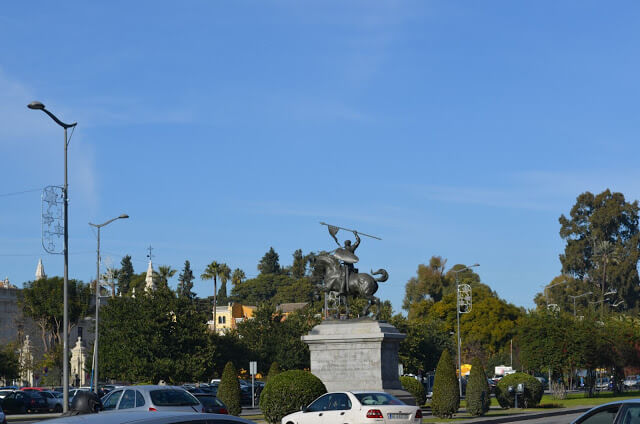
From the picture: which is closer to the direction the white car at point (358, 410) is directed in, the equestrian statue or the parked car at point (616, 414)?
the equestrian statue

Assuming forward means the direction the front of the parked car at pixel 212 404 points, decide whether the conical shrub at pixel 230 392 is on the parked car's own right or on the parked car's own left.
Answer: on the parked car's own right

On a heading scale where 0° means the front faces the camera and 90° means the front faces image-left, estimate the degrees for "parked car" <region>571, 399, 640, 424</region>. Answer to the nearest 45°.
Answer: approximately 90°

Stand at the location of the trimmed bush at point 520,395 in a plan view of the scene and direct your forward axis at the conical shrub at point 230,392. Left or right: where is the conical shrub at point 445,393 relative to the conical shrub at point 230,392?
left

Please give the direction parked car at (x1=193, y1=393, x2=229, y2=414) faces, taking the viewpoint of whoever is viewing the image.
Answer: facing away from the viewer and to the left of the viewer

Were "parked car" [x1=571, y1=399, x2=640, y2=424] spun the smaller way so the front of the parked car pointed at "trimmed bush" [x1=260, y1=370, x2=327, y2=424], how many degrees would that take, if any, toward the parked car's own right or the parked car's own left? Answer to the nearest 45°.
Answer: approximately 45° to the parked car's own right

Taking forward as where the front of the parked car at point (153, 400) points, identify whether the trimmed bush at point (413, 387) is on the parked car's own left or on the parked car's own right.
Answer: on the parked car's own right

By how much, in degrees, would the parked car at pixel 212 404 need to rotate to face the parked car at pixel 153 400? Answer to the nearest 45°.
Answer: approximately 135° to its left

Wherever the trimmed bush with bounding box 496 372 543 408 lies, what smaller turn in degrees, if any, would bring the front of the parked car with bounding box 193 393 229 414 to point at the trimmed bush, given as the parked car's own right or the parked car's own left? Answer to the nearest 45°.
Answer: approximately 90° to the parked car's own right

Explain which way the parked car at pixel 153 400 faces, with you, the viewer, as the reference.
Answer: facing away from the viewer and to the left of the viewer
